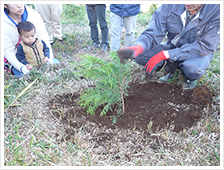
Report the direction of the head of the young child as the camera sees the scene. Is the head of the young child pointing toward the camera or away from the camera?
toward the camera

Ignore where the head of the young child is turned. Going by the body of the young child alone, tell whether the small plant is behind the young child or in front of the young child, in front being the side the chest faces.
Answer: in front

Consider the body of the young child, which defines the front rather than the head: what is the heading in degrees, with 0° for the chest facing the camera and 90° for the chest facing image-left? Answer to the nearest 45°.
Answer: approximately 315°
